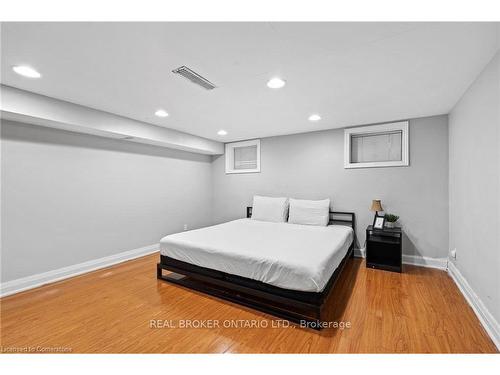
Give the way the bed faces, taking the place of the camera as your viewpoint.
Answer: facing the viewer and to the left of the viewer

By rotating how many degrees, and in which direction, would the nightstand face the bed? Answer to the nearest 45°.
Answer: approximately 45° to its right

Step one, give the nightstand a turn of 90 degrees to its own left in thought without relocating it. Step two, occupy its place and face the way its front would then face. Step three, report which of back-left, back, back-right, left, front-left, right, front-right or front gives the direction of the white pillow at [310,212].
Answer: back

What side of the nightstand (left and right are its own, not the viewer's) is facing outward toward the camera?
front

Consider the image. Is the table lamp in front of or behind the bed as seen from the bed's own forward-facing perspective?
behind

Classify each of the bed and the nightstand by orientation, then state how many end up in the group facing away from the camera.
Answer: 0

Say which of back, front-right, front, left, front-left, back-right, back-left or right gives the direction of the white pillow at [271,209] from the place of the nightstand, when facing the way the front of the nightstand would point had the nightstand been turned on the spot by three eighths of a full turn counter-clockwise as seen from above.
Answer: back-left
